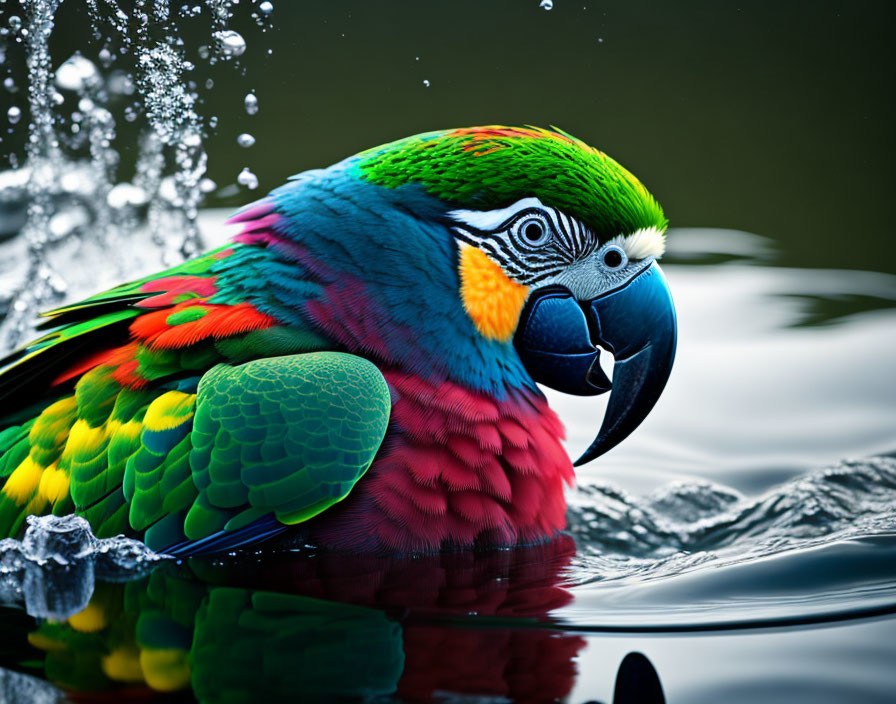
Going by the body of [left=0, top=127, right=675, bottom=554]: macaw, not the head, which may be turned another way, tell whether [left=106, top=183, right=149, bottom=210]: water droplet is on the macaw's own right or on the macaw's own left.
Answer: on the macaw's own left

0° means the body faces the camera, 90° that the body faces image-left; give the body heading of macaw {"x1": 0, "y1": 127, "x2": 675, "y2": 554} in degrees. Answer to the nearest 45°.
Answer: approximately 270°

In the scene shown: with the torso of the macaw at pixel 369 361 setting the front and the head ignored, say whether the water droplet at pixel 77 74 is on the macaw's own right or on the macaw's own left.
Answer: on the macaw's own left

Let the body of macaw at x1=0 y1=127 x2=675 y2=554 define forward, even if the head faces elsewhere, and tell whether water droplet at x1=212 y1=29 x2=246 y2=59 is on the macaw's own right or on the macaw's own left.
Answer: on the macaw's own left
